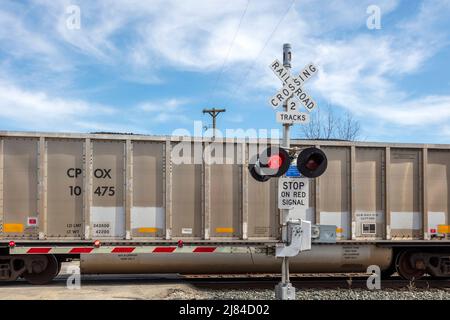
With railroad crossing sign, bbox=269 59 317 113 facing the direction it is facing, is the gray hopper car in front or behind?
behind

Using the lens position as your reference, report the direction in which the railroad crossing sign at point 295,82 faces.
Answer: facing the viewer
